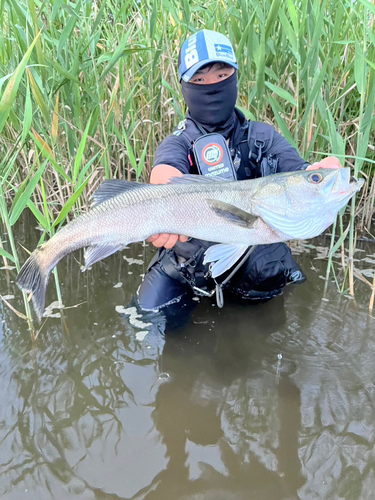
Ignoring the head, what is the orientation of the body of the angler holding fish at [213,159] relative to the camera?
toward the camera
